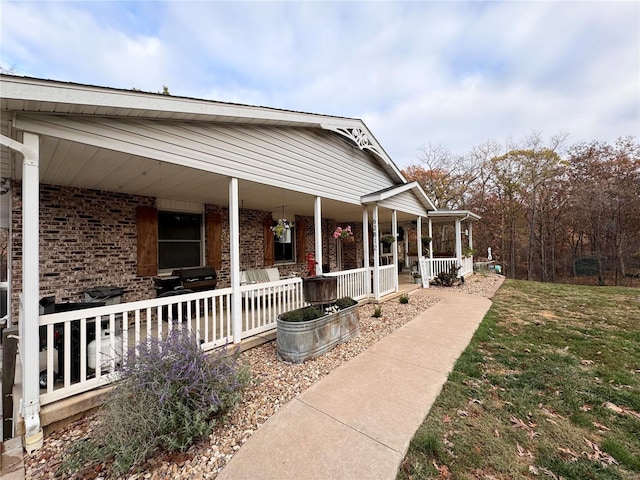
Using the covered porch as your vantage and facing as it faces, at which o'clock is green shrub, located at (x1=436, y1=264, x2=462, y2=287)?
The green shrub is roughly at 10 o'clock from the covered porch.

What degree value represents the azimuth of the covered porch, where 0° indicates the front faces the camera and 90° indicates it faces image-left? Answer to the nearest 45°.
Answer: approximately 315°

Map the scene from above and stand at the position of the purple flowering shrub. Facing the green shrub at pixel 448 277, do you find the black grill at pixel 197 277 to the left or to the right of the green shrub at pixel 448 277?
left
